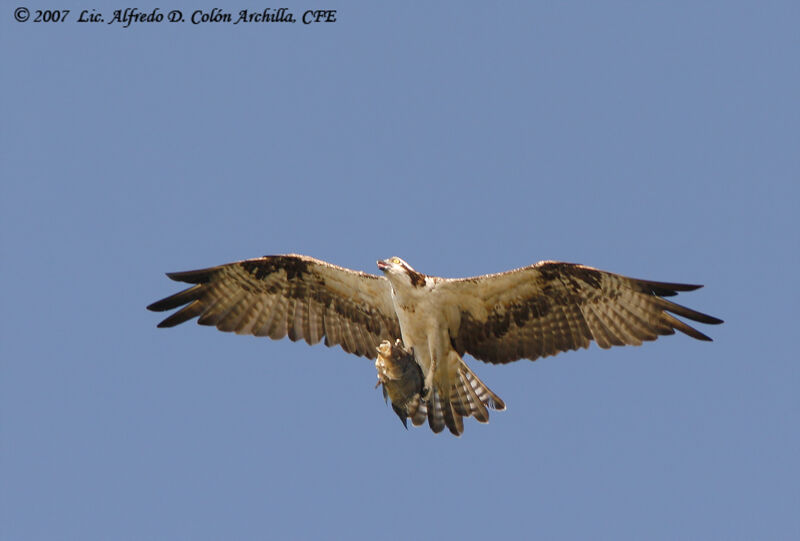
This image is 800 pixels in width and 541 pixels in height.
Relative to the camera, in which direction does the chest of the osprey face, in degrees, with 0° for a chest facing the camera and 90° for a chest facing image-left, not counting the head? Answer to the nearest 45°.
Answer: approximately 45°
